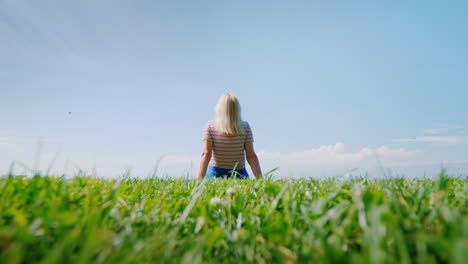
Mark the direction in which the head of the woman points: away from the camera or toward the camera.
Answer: away from the camera

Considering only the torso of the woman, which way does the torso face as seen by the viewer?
away from the camera
